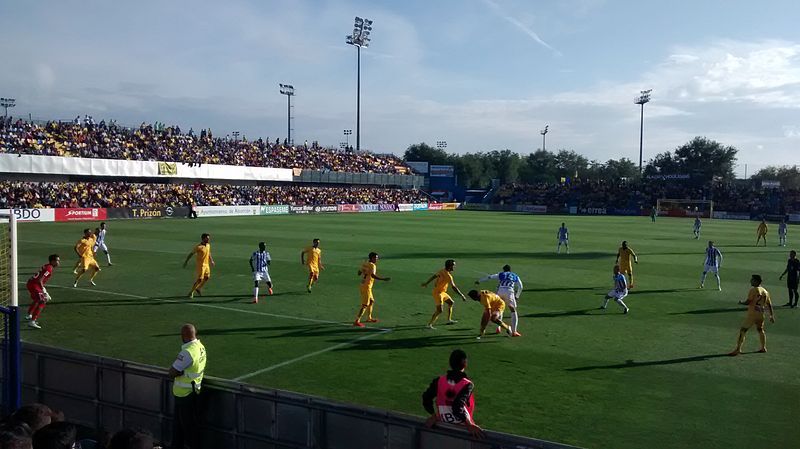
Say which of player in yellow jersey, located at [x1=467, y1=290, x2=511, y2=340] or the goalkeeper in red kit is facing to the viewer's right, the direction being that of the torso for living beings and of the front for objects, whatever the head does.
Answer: the goalkeeper in red kit

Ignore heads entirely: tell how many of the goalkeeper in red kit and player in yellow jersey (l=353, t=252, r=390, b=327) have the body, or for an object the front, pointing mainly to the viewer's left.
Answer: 0

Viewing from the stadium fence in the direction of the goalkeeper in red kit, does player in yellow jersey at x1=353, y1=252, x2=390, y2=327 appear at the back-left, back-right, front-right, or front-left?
front-right

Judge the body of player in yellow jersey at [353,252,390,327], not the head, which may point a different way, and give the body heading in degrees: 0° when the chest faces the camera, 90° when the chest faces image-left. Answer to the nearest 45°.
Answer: approximately 270°

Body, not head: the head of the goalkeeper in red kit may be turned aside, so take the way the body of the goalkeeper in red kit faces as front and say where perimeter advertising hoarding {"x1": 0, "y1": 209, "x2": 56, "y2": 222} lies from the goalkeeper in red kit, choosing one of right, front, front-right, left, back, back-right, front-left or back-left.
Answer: left

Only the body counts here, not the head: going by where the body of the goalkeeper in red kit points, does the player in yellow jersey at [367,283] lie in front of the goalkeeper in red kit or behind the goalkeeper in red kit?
in front

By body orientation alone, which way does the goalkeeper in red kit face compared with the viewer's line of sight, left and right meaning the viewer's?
facing to the right of the viewer
